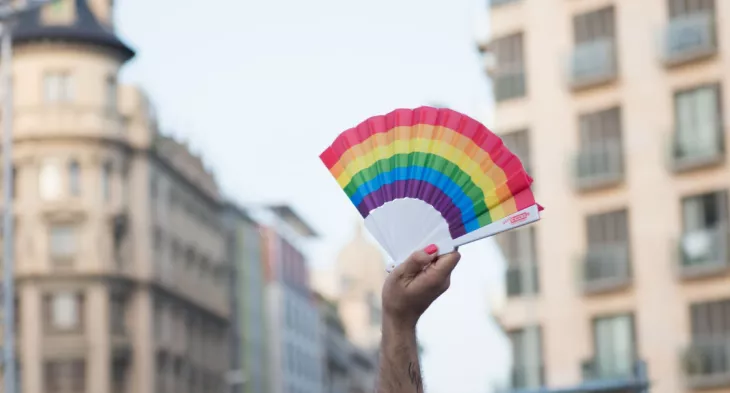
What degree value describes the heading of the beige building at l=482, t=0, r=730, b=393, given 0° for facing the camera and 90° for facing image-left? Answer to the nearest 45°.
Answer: approximately 45°
